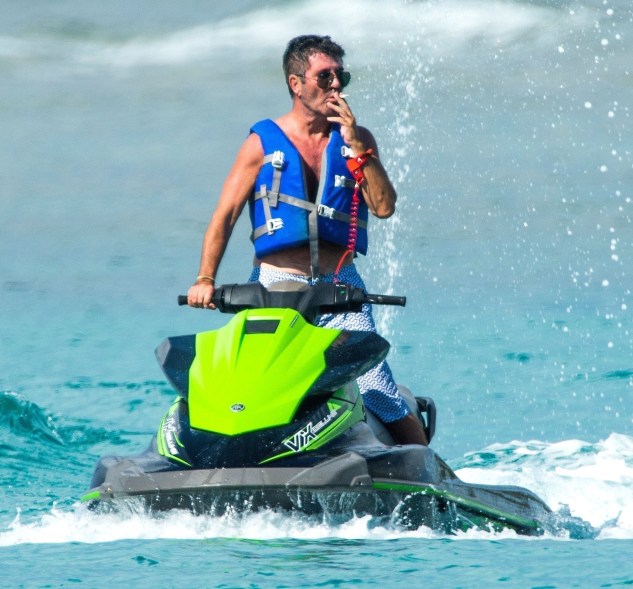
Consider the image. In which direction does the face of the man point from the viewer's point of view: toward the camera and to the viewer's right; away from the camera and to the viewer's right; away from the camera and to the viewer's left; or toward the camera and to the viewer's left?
toward the camera and to the viewer's right

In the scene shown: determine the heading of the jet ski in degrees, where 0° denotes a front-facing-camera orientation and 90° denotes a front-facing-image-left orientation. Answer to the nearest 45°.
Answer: approximately 45°
